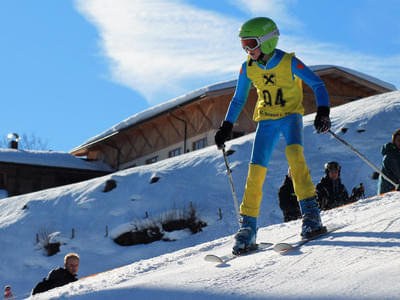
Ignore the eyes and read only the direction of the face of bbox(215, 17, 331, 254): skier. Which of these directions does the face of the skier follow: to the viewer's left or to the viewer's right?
to the viewer's left

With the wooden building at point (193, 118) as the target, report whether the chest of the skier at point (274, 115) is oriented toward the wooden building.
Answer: no

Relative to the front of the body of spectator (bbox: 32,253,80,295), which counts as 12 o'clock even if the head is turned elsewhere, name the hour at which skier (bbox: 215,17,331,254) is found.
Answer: The skier is roughly at 12 o'clock from the spectator.

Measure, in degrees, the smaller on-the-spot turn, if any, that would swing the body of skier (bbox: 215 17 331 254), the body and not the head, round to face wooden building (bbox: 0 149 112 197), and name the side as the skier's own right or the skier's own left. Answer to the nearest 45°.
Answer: approximately 90° to the skier's own right

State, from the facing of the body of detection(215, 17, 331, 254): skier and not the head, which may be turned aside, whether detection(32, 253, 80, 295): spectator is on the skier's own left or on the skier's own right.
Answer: on the skier's own right

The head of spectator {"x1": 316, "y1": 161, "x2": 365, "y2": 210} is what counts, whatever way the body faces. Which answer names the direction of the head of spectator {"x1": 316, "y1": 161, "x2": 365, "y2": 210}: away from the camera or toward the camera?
toward the camera

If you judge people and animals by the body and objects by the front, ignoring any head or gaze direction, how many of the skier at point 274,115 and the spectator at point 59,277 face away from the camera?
0

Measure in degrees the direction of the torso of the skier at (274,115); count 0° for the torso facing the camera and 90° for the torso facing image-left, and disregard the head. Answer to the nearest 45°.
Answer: approximately 45°

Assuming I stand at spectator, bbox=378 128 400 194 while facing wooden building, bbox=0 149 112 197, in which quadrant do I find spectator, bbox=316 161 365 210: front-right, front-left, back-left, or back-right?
front-left

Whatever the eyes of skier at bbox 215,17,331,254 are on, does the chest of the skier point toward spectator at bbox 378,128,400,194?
no

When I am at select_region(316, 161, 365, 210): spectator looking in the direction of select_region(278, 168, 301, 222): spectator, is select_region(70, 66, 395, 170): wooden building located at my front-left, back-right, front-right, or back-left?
front-right
